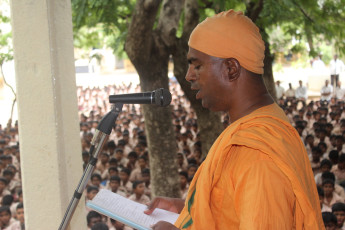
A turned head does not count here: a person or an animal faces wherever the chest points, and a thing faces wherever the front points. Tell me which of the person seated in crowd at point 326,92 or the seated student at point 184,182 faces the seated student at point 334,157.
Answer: the person seated in crowd

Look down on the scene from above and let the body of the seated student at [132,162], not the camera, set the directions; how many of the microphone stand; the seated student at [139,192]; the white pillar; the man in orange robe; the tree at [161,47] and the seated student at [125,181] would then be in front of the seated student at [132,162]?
6

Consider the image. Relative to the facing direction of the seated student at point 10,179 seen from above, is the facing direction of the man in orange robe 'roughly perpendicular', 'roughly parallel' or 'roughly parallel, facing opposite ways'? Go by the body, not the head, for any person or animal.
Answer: roughly perpendicular

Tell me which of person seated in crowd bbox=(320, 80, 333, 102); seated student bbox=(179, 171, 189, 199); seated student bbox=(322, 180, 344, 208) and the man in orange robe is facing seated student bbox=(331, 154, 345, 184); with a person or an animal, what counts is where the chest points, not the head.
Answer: the person seated in crowd

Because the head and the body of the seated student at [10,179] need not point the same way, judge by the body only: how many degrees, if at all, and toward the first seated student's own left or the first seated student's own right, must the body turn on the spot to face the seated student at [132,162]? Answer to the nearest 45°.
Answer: approximately 135° to the first seated student's own left

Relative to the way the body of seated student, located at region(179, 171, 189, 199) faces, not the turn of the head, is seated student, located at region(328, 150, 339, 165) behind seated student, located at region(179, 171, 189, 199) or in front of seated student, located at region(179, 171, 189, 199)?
behind

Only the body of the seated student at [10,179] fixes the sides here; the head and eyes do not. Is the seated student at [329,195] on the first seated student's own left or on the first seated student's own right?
on the first seated student's own left

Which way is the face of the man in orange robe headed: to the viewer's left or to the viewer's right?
to the viewer's left

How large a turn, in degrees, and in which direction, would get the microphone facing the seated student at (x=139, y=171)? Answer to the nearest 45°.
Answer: approximately 90° to its left

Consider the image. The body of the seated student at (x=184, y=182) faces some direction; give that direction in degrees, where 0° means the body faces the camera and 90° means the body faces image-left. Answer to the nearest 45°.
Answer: approximately 45°

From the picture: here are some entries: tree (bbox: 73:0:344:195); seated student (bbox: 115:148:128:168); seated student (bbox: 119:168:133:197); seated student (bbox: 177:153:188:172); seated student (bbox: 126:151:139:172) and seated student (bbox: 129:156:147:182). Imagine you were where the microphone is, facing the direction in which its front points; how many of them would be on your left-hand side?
6

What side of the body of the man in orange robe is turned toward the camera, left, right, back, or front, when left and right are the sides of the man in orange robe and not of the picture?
left

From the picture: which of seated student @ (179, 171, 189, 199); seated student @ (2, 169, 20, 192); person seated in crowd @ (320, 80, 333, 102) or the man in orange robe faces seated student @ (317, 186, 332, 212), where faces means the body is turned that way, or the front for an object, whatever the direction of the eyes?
the person seated in crowd

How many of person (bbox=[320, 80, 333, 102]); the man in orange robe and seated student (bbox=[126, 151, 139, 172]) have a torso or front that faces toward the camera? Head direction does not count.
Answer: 2
